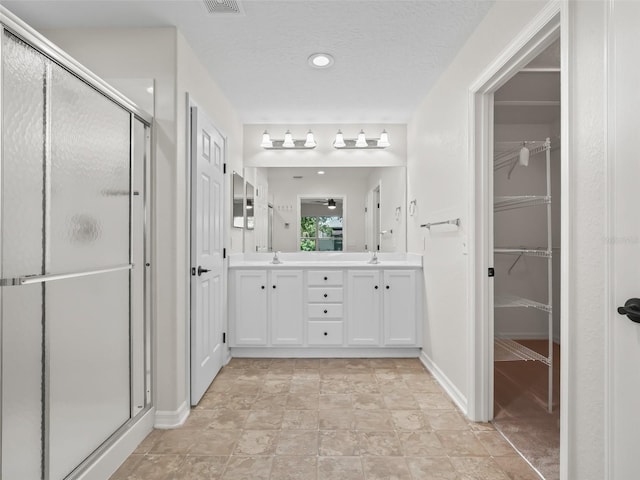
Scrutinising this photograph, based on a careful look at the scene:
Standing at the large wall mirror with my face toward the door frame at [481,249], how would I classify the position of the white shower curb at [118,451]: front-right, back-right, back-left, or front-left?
front-right

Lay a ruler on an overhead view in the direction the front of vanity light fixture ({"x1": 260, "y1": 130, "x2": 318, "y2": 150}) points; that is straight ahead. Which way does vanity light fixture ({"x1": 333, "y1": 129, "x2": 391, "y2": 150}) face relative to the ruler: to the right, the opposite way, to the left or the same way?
the same way

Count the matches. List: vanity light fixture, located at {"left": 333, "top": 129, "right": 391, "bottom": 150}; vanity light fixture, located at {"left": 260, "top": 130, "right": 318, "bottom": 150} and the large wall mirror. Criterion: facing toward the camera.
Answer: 3

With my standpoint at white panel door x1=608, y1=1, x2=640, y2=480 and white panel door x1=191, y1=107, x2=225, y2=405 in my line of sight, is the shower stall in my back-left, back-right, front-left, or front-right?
front-left

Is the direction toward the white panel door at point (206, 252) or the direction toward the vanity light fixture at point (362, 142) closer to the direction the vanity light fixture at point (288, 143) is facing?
the white panel door

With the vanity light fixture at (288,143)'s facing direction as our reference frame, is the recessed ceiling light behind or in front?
in front

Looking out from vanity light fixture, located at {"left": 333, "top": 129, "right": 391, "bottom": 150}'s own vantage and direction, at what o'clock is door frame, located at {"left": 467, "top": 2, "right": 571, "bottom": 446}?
The door frame is roughly at 11 o'clock from the vanity light fixture.

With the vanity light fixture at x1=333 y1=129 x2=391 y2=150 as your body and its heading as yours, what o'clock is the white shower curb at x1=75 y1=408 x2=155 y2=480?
The white shower curb is roughly at 1 o'clock from the vanity light fixture.

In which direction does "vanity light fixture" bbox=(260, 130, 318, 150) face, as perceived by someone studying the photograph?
facing the viewer

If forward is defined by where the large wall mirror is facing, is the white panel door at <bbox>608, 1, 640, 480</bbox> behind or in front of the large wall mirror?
in front

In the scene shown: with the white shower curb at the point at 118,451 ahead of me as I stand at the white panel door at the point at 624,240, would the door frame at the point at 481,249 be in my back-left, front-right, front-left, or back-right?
front-right

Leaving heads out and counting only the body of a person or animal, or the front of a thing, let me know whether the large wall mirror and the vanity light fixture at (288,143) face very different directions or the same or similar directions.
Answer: same or similar directions

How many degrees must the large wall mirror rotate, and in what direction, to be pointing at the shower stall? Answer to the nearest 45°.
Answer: approximately 45° to its right

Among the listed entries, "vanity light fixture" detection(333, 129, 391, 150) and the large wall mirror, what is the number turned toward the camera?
2

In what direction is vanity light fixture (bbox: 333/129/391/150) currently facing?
toward the camera

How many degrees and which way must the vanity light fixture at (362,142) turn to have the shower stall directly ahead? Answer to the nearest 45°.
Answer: approximately 45° to its right

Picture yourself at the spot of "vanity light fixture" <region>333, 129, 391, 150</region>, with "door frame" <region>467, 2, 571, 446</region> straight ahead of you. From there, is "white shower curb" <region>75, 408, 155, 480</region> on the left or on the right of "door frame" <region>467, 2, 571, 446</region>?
right

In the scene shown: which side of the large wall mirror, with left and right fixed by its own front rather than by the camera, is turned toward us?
front

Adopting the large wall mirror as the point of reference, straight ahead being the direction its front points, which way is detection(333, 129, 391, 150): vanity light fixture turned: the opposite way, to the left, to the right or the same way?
the same way

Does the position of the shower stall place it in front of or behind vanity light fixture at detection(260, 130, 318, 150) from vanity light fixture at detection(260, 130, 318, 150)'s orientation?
in front
